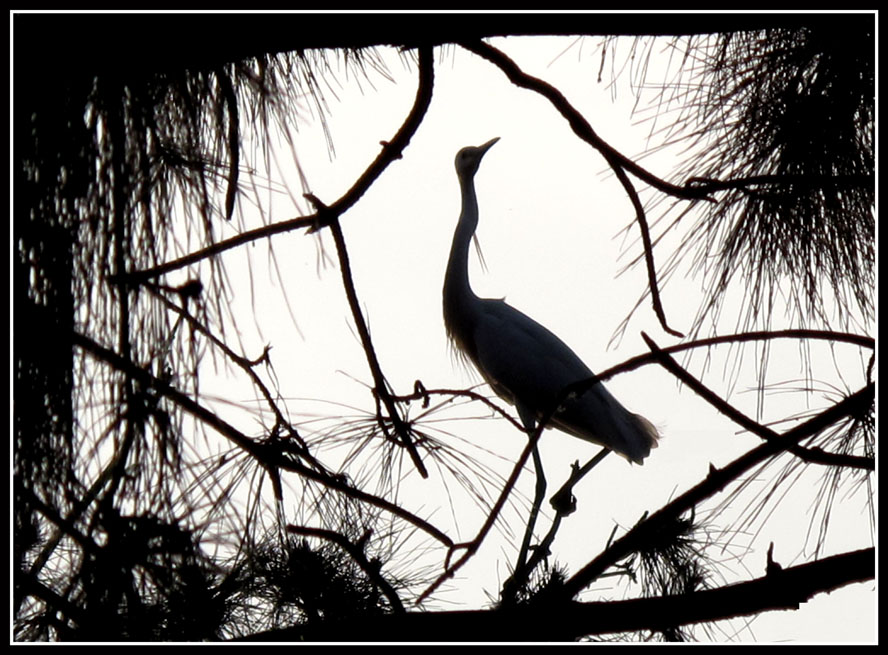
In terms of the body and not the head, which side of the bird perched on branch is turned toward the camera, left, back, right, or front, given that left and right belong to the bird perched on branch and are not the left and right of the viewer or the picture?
left

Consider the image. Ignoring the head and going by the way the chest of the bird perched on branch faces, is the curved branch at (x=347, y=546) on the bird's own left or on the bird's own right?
on the bird's own left

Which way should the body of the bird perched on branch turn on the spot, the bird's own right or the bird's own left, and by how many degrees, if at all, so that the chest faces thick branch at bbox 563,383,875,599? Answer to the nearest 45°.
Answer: approximately 180°
